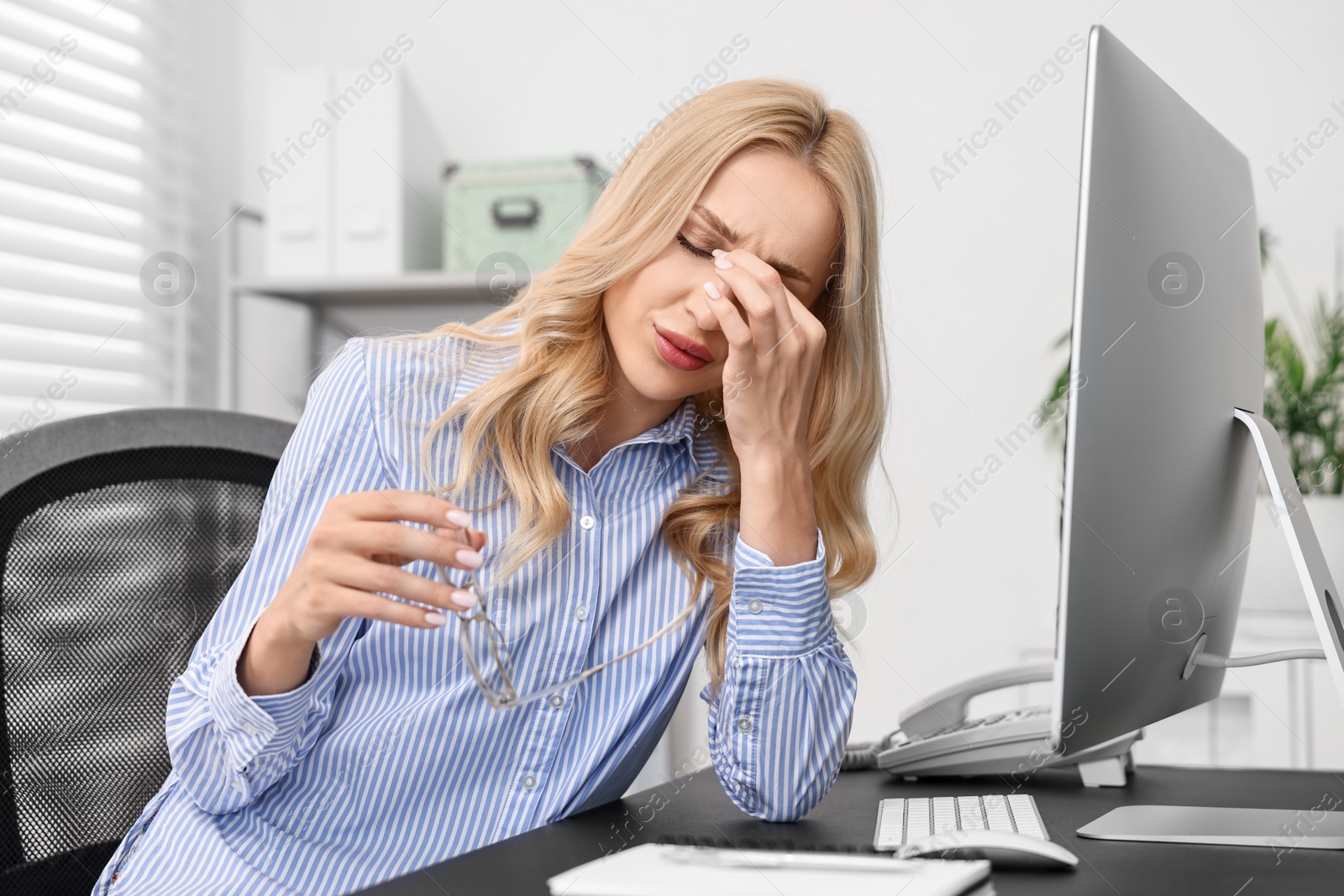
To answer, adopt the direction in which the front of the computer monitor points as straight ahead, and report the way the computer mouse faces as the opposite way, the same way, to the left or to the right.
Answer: the opposite way

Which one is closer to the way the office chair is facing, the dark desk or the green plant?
the dark desk

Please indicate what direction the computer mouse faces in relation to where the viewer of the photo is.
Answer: facing to the right of the viewer

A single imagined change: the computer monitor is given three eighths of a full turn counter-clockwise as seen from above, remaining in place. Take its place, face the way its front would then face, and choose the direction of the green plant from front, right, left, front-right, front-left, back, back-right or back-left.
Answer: back-left

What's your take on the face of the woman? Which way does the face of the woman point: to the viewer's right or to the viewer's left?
to the viewer's right

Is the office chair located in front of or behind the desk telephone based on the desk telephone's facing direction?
in front

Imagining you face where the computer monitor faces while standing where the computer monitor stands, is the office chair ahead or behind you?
ahead

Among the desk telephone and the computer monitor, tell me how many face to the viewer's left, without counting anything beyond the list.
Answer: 2

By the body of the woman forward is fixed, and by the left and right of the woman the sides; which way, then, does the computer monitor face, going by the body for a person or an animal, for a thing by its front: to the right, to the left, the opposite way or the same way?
the opposite way
